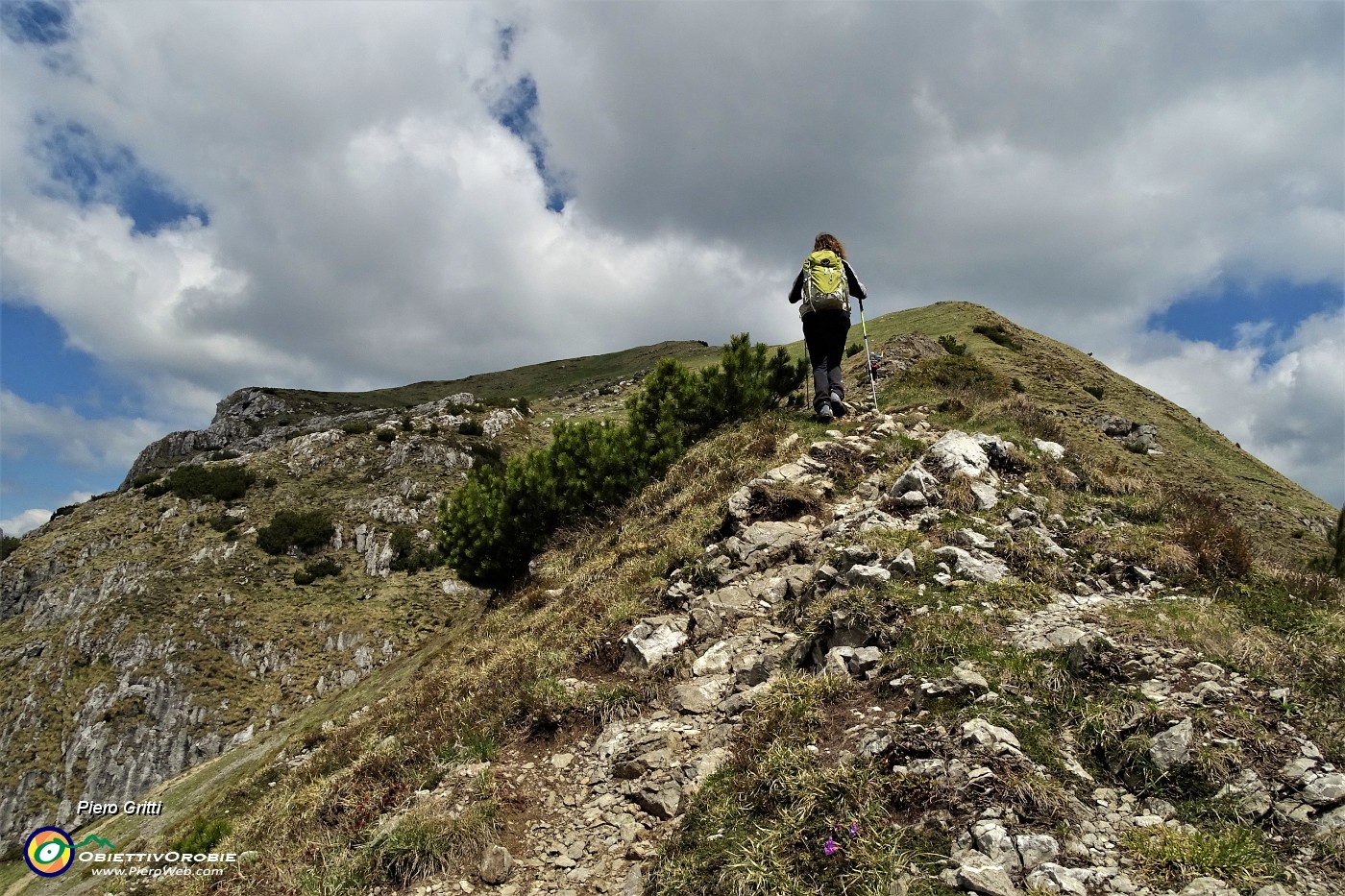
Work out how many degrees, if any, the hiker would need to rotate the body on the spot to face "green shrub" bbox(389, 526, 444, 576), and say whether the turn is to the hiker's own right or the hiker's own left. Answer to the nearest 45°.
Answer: approximately 45° to the hiker's own left

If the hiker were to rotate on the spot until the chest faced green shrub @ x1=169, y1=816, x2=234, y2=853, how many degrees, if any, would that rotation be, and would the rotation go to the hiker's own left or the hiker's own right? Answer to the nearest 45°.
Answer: approximately 90° to the hiker's own left

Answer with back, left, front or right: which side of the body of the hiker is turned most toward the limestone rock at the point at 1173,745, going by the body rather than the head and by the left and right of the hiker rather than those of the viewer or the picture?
back

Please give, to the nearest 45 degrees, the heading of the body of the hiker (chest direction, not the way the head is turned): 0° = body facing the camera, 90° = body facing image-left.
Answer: approximately 180°

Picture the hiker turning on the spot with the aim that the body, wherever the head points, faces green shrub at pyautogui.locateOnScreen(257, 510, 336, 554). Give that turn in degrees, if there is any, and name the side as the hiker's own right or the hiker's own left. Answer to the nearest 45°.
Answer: approximately 45° to the hiker's own left

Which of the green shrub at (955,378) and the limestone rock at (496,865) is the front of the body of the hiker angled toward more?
the green shrub

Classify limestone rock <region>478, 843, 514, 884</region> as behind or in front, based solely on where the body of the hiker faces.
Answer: behind

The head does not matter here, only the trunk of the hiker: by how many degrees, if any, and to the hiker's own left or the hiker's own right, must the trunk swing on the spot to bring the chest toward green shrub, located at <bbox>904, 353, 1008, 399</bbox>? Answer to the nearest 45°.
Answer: approximately 45° to the hiker's own right
